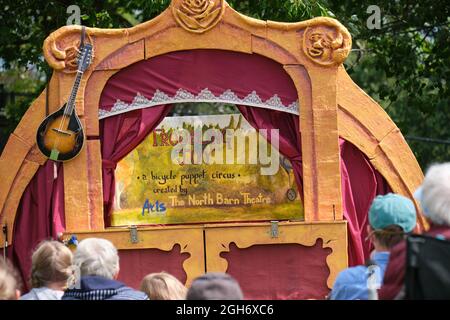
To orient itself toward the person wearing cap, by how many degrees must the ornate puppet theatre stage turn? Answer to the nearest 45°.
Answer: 0° — it already faces them

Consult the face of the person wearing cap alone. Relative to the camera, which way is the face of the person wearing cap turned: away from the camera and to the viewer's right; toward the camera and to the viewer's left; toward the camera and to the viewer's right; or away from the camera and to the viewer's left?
away from the camera and to the viewer's left

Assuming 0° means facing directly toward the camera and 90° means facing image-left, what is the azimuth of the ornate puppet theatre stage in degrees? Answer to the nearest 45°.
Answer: approximately 0°
